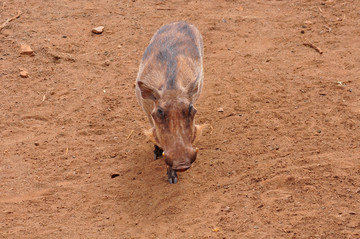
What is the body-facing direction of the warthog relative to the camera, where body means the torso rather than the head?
toward the camera

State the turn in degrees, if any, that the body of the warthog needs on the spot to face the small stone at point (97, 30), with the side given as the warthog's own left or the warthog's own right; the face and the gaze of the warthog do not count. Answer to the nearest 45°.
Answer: approximately 180°

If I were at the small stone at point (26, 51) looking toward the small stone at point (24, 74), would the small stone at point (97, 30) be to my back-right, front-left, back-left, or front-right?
back-left

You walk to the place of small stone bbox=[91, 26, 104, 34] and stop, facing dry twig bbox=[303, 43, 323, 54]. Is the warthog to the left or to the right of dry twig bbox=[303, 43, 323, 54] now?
right

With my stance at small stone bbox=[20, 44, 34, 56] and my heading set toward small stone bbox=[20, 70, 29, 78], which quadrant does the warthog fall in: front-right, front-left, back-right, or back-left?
front-left

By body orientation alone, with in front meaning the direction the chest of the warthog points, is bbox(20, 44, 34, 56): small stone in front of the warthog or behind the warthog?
behind

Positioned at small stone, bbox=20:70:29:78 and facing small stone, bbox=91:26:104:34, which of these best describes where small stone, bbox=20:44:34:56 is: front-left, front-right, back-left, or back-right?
front-left

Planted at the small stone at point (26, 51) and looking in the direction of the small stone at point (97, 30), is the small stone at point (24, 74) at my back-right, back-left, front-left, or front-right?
back-right

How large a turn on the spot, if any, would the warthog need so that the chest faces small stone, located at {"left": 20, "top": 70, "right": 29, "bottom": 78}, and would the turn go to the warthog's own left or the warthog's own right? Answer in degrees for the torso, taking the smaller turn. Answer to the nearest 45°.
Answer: approximately 135° to the warthog's own right

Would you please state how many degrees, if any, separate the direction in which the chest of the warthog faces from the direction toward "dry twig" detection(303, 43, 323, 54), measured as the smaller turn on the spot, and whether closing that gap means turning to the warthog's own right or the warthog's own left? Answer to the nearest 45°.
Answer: approximately 135° to the warthog's own left

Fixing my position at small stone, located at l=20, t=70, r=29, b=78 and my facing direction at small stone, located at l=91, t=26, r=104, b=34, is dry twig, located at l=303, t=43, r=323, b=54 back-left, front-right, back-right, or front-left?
front-right

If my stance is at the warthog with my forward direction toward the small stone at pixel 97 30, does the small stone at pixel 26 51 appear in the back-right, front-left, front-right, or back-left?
front-left

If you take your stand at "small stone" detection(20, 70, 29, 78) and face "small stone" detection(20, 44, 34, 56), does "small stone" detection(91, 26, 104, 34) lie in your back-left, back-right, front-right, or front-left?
front-right
